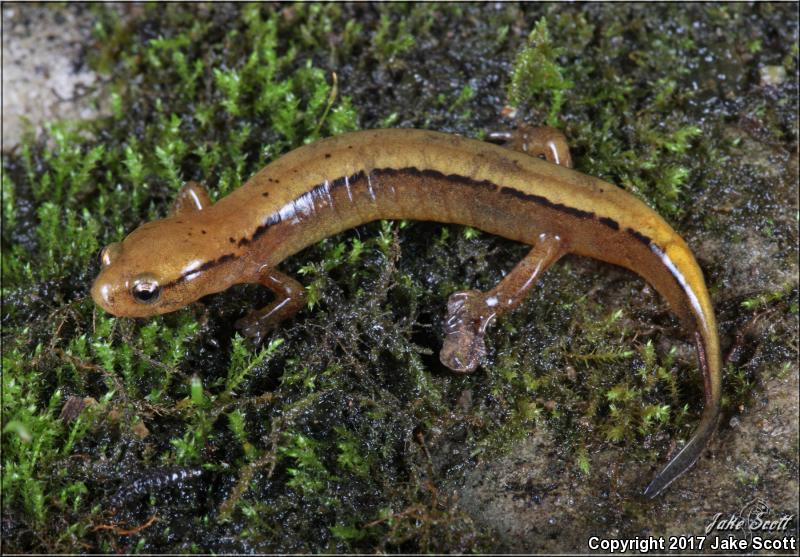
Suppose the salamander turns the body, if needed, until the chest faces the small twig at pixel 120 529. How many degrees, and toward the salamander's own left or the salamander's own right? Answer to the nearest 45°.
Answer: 0° — it already faces it

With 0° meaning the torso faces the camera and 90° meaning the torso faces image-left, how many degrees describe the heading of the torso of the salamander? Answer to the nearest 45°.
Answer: approximately 45°
